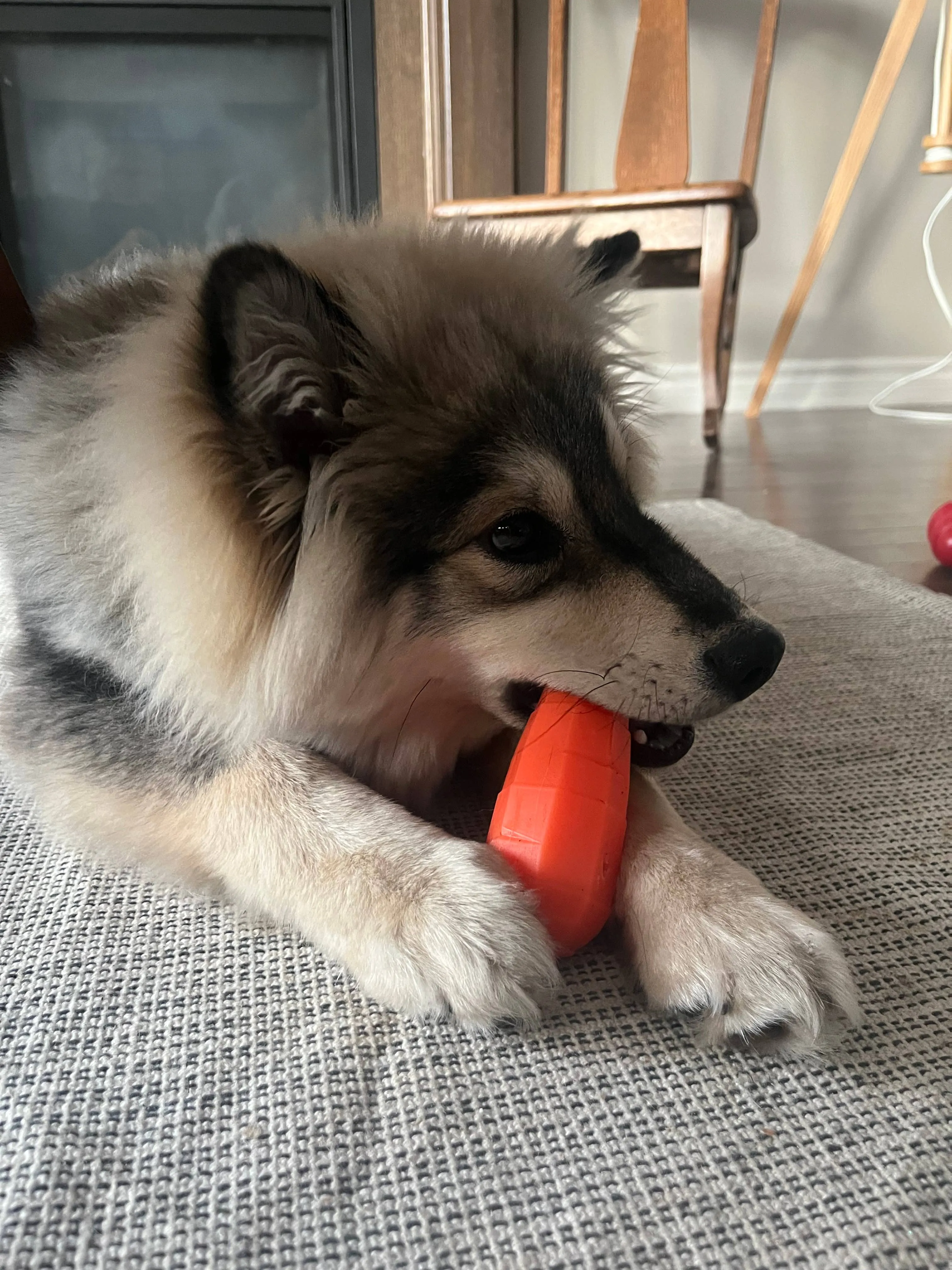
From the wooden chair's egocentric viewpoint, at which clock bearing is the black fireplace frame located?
The black fireplace frame is roughly at 2 o'clock from the wooden chair.

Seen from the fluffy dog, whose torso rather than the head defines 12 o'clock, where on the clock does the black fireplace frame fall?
The black fireplace frame is roughly at 7 o'clock from the fluffy dog.

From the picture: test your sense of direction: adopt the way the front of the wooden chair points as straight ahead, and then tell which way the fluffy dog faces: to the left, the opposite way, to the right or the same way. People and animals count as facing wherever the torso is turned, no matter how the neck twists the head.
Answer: to the left

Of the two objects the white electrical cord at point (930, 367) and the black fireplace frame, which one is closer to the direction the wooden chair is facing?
the black fireplace frame

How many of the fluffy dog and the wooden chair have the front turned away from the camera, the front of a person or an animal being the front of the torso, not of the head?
0

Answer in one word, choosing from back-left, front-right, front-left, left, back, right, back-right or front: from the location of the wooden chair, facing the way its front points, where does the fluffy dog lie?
front-left

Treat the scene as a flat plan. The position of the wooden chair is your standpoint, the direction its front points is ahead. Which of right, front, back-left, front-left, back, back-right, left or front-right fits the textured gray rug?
front-left

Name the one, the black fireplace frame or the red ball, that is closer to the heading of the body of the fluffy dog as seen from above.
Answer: the red ball

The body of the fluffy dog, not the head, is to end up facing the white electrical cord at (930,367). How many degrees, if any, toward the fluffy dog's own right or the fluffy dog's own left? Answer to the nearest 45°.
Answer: approximately 90° to the fluffy dog's own left

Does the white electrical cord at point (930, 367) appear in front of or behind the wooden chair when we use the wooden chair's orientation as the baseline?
behind

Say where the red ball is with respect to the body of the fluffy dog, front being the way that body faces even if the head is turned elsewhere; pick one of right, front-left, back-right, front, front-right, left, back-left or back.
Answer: left

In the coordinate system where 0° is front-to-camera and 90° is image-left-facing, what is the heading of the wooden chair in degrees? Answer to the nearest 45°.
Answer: approximately 45°
